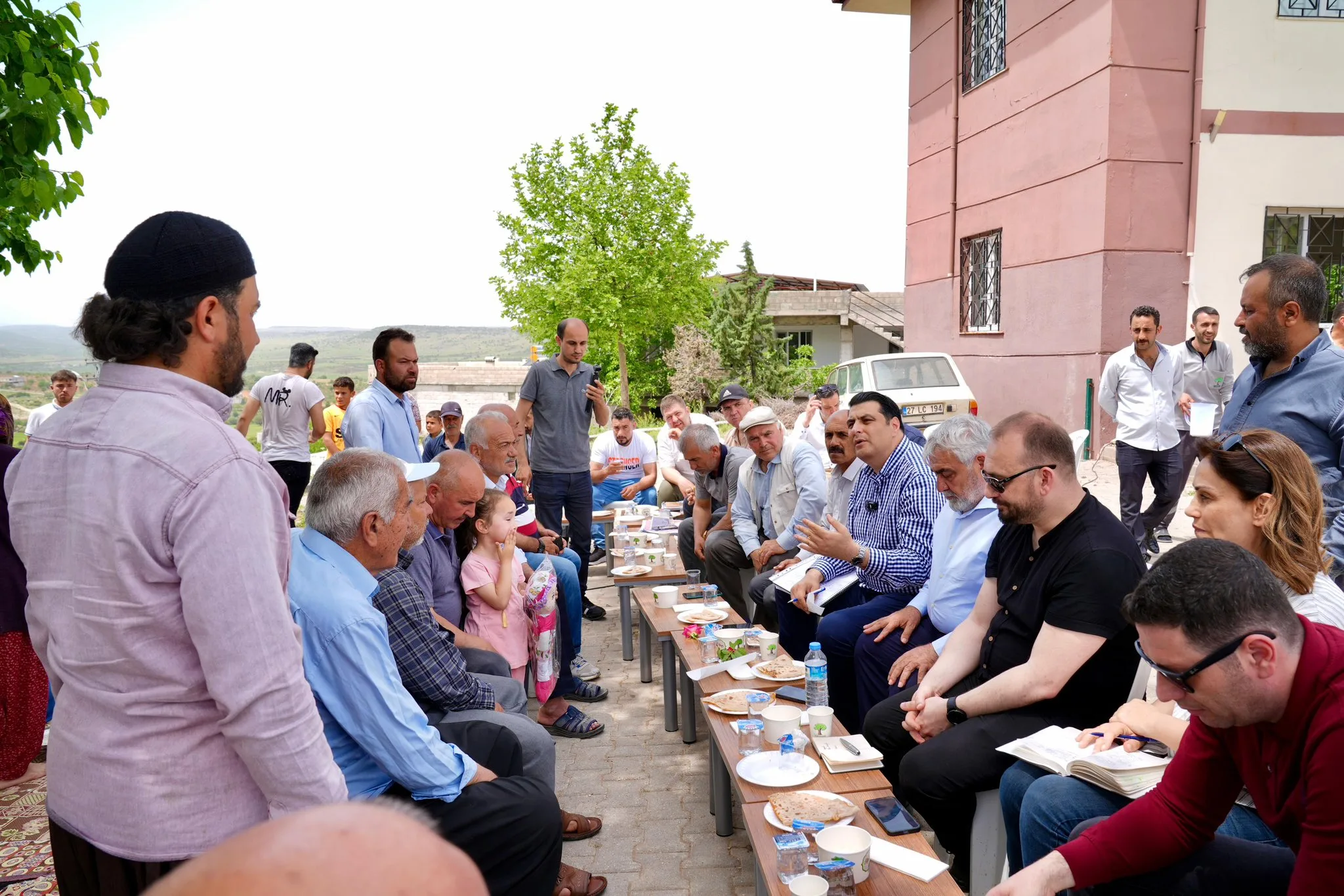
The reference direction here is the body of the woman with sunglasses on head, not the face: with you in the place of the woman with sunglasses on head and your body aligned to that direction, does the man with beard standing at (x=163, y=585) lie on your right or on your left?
on your left

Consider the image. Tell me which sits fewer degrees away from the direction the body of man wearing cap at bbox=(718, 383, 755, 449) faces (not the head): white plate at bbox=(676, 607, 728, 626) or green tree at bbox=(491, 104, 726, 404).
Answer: the white plate

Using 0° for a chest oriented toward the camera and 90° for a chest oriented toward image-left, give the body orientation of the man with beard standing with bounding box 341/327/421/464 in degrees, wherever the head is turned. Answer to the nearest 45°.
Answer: approximately 315°

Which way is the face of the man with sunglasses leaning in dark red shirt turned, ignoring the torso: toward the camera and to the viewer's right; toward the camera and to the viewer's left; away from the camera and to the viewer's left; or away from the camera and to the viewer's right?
toward the camera and to the viewer's left

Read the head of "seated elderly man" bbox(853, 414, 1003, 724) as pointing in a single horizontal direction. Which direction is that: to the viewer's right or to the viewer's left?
to the viewer's left

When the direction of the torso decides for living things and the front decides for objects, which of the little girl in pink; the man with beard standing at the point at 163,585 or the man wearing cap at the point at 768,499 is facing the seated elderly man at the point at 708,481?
the man with beard standing

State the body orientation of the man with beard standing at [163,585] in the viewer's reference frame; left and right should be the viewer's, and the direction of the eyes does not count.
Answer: facing away from the viewer and to the right of the viewer

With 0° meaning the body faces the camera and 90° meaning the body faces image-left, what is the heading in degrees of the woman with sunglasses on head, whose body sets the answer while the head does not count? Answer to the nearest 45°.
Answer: approximately 90°

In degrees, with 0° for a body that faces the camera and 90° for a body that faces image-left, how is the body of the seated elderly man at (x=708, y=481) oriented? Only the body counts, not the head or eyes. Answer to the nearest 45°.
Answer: approximately 45°

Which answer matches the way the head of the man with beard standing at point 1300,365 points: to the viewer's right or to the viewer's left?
to the viewer's left

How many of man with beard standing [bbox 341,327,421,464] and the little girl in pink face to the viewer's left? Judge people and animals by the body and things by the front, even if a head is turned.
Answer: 0

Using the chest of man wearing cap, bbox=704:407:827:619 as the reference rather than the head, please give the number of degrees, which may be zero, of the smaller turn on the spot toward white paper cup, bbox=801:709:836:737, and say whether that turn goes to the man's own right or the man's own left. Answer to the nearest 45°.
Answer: approximately 45° to the man's own left

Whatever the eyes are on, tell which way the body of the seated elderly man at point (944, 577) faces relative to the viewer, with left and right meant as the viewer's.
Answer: facing the viewer and to the left of the viewer

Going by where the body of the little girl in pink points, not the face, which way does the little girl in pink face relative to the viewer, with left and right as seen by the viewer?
facing the viewer and to the right of the viewer

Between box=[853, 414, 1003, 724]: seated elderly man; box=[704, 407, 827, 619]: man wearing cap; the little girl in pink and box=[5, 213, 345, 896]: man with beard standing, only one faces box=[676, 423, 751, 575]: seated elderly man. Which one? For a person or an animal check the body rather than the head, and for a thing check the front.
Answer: the man with beard standing
